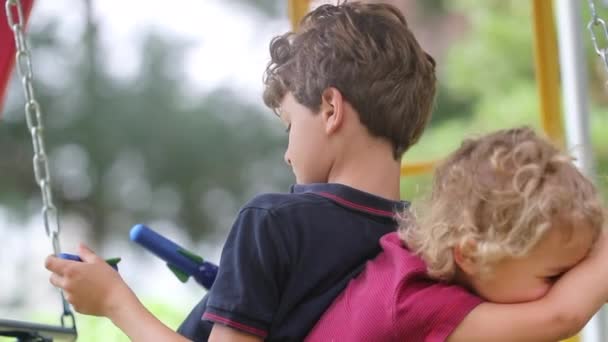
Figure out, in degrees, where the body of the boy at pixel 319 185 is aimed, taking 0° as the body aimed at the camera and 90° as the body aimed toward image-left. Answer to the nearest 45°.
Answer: approximately 135°

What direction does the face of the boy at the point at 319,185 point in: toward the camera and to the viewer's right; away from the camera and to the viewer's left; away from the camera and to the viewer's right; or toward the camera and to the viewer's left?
away from the camera and to the viewer's left
